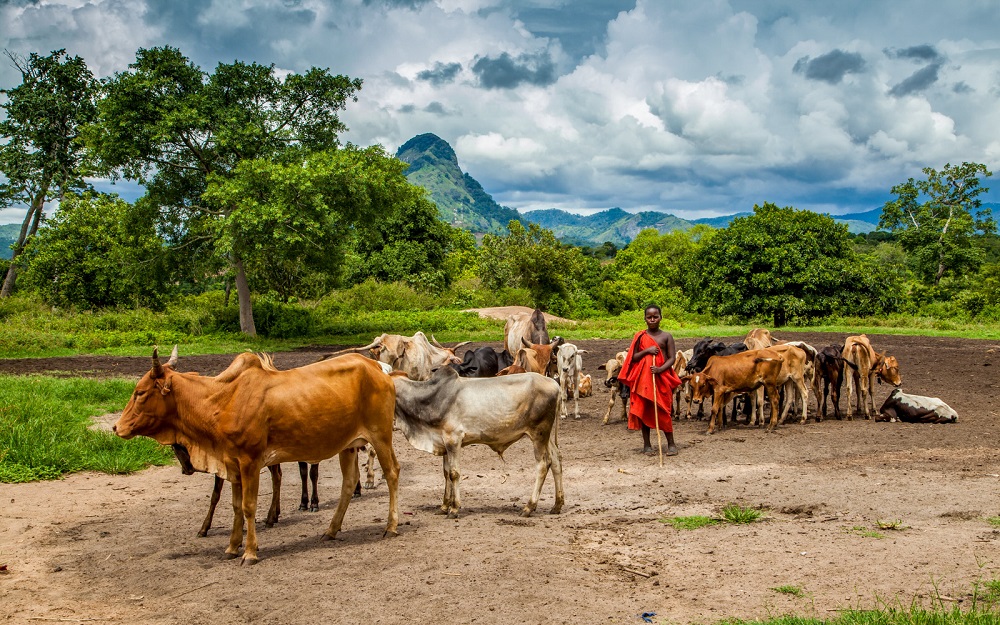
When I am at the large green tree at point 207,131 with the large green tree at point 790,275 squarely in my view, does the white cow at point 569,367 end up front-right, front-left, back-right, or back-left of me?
front-right

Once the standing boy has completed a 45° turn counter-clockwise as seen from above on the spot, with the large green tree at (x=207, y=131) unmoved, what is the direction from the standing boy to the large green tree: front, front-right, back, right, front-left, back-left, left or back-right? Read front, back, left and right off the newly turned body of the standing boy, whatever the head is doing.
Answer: back

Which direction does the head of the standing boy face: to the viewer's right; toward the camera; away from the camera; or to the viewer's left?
toward the camera

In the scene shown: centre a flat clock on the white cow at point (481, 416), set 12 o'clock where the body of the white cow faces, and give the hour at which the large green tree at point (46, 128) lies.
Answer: The large green tree is roughly at 2 o'clock from the white cow.

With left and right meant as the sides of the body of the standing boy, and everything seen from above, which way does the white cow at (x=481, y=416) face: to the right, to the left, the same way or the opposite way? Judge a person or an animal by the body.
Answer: to the right

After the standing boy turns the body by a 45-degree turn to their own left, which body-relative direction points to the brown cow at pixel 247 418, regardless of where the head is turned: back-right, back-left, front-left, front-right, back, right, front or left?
right

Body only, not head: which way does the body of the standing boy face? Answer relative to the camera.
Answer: toward the camera

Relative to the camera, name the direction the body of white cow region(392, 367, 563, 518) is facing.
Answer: to the viewer's left

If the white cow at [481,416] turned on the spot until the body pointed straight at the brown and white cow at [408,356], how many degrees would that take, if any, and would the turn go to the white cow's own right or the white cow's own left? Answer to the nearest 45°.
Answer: approximately 90° to the white cow's own right

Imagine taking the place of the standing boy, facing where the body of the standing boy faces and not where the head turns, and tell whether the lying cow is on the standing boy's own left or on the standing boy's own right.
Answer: on the standing boy's own left

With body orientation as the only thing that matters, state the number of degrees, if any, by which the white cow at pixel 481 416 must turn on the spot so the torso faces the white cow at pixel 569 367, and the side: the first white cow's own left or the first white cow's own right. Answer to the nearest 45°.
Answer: approximately 90° to the first white cow's own right

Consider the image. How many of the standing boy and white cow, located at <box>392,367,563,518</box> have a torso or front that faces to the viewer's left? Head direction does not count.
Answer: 1

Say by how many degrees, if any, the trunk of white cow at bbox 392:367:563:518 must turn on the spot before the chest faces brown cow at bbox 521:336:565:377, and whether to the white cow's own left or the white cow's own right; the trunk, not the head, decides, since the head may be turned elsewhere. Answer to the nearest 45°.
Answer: approximately 90° to the white cow's own right

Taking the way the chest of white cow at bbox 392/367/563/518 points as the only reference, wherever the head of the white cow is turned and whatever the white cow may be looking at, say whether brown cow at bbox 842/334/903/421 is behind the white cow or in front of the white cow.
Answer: behind

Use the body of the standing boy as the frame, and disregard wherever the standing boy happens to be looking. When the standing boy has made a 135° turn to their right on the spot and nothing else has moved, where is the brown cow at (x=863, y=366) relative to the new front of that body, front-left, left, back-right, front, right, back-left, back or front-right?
right
